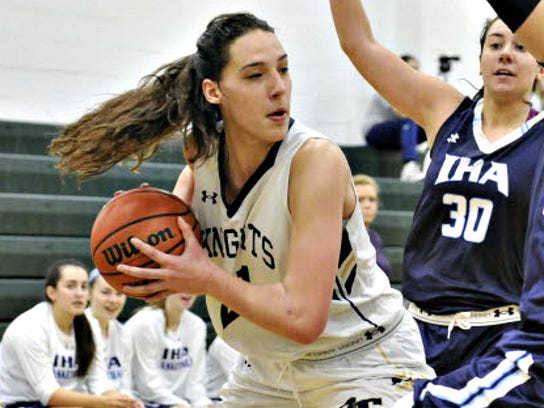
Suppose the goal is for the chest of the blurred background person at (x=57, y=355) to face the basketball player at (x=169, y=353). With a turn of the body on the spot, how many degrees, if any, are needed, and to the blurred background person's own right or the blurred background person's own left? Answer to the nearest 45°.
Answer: approximately 90° to the blurred background person's own left

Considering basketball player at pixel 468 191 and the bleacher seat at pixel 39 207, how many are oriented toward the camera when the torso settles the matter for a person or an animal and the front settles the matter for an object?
2

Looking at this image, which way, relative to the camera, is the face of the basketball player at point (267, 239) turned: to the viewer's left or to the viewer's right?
to the viewer's right

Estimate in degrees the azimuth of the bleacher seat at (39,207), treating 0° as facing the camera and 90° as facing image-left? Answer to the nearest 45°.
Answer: approximately 0°

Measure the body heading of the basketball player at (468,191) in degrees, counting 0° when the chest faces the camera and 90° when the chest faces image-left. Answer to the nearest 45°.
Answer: approximately 0°

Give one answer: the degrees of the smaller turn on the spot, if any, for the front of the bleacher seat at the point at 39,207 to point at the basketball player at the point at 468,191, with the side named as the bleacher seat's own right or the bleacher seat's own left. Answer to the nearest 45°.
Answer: approximately 45° to the bleacher seat's own left
